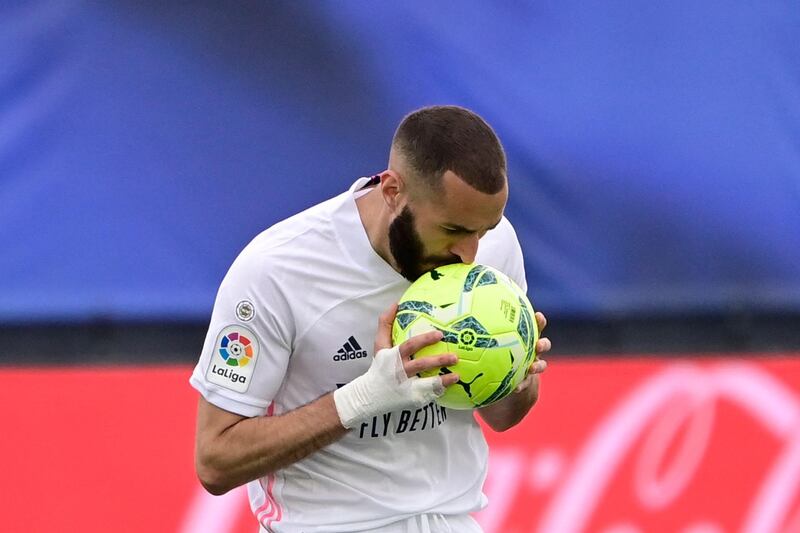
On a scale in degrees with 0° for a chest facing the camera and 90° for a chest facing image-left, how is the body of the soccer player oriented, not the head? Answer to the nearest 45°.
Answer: approximately 315°
